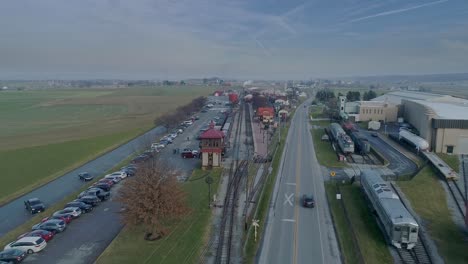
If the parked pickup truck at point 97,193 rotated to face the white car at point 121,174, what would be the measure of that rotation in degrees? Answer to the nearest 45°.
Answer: approximately 135° to its right

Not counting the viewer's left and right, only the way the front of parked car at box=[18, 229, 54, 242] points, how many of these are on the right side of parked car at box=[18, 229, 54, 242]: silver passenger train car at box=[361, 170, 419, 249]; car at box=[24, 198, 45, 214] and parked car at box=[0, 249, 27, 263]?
1

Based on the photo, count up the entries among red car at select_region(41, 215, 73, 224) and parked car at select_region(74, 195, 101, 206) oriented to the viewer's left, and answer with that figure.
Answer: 2

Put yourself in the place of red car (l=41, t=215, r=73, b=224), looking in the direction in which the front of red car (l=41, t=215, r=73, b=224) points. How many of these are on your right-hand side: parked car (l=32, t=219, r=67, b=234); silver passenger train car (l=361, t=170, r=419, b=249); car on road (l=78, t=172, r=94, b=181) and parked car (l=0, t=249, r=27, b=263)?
1

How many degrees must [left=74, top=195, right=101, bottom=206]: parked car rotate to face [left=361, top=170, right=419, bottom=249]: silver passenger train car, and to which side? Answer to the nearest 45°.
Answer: approximately 135° to its left

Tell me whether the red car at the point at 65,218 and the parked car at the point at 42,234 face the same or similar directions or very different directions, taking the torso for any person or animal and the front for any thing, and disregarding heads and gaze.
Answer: same or similar directions

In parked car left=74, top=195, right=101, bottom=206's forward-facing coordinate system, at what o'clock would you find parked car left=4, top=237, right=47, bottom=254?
parked car left=4, top=237, right=47, bottom=254 is roughly at 10 o'clock from parked car left=74, top=195, right=101, bottom=206.

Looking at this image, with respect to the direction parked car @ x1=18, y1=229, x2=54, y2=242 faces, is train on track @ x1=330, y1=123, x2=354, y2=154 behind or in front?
behind

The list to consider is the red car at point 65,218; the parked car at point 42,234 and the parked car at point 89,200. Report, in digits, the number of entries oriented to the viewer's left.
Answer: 3

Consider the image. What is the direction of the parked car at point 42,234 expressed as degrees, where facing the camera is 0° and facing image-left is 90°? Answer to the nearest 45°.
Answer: approximately 90°

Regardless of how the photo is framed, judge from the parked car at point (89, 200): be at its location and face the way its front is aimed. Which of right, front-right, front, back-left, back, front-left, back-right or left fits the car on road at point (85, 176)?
right

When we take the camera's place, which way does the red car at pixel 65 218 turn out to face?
facing to the left of the viewer

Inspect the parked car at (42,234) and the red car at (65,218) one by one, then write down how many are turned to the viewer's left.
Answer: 2

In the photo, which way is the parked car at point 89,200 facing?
to the viewer's left
